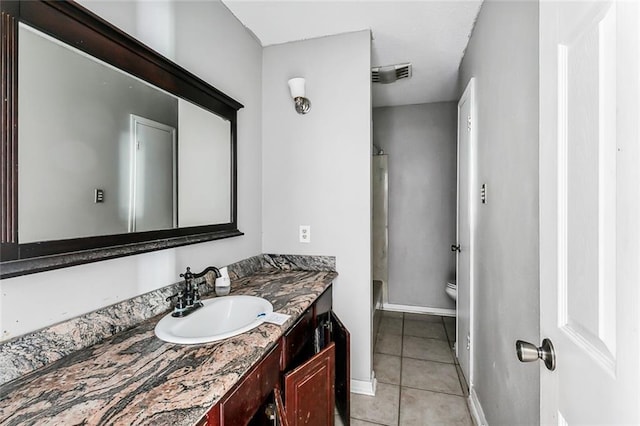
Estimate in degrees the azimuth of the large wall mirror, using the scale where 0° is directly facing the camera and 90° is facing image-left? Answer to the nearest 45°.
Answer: approximately 315°

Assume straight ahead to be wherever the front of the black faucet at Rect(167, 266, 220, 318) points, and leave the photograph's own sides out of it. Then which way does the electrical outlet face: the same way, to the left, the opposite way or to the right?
to the right

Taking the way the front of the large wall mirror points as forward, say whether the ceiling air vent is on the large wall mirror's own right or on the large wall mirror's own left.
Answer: on the large wall mirror's own left

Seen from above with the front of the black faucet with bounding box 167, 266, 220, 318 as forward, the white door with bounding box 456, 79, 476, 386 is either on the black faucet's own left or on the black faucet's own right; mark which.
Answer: on the black faucet's own left

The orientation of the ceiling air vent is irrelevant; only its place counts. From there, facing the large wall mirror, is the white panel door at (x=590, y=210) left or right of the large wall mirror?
left
